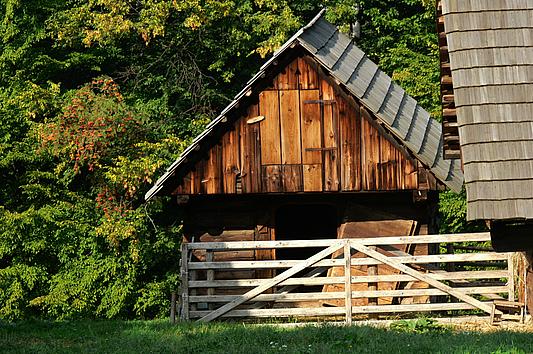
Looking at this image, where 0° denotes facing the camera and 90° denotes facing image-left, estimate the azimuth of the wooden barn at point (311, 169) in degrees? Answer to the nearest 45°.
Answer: approximately 0°

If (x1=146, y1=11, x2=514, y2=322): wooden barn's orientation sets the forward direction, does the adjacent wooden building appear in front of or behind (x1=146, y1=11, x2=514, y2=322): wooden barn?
in front
